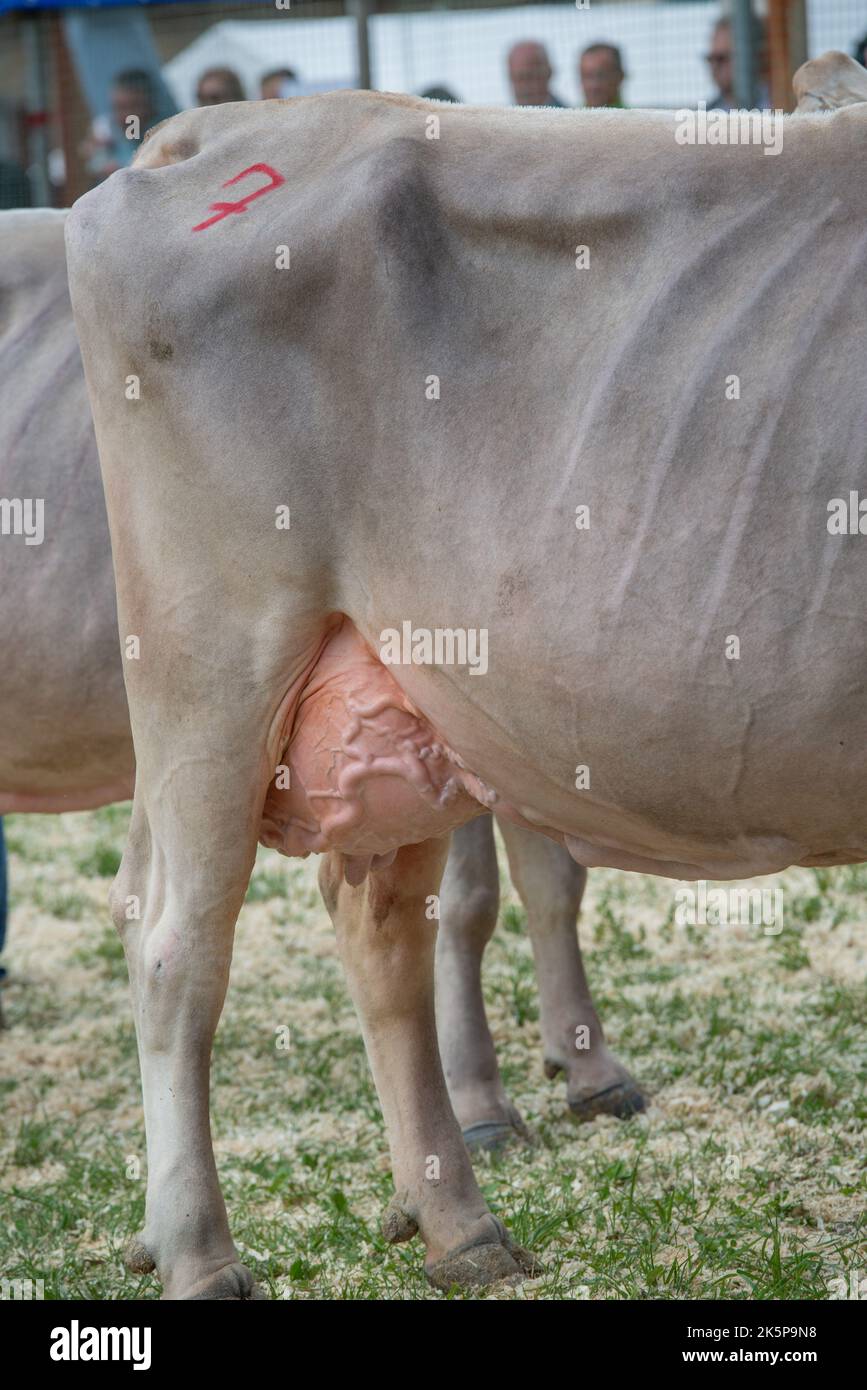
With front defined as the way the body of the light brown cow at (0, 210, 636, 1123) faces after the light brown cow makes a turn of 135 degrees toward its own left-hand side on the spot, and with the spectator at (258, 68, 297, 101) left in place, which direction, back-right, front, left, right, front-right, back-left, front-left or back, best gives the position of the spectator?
front-right

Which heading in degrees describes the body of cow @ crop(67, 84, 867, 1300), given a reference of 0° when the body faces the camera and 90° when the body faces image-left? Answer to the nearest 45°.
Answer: approximately 270°

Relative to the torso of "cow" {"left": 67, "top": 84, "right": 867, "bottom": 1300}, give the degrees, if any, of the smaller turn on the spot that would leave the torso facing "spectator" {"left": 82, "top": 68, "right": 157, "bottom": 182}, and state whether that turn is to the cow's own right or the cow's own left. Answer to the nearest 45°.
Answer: approximately 90° to the cow's own left

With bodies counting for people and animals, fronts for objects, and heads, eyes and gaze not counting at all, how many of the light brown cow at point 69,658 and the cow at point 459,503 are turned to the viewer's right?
2

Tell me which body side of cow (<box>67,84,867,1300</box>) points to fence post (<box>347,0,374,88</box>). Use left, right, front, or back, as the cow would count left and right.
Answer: left

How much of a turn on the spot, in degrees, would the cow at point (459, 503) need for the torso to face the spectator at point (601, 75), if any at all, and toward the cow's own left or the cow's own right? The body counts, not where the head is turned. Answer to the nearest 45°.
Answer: approximately 90° to the cow's own left

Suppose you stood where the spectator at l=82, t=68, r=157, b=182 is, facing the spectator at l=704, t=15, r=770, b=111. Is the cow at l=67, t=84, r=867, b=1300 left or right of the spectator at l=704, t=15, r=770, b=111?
right

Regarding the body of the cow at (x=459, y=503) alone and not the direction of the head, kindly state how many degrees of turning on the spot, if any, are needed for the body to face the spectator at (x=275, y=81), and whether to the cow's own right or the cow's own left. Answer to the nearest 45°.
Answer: approximately 90° to the cow's own left

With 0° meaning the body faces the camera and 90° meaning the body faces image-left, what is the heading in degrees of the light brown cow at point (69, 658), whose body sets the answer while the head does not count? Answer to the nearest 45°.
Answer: approximately 270°
